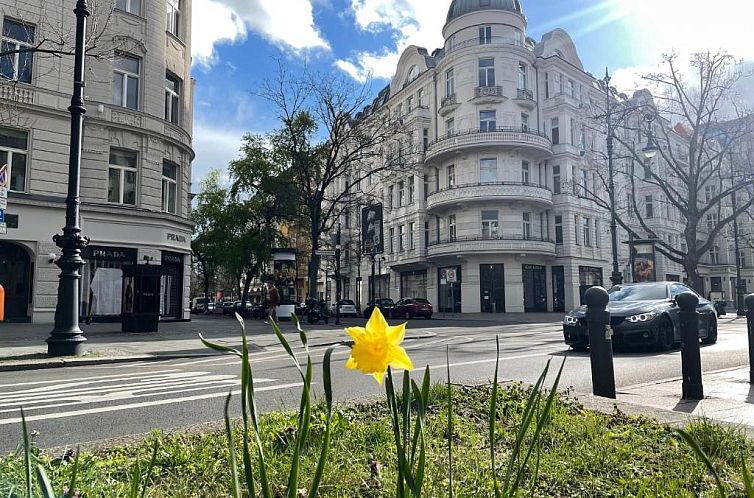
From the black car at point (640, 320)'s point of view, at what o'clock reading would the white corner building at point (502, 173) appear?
The white corner building is roughly at 4 o'clock from the black car.

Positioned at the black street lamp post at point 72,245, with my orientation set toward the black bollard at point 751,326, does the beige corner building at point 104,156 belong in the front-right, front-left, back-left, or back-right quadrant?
back-left

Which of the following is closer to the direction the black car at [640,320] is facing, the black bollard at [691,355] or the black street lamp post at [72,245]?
the black street lamp post

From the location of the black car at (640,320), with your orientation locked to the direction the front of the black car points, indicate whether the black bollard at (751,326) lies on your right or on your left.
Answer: on your left

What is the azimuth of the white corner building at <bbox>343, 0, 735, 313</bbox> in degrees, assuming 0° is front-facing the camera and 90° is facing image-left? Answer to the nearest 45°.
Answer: approximately 0°

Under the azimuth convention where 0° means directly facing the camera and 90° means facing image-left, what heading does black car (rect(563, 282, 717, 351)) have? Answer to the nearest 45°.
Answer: approximately 45°

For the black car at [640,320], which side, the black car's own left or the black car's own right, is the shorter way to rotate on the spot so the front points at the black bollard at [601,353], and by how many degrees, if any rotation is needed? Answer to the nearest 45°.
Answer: approximately 45° to the black car's own left

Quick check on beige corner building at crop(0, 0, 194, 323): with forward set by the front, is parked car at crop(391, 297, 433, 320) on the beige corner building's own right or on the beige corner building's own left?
on the beige corner building's own left

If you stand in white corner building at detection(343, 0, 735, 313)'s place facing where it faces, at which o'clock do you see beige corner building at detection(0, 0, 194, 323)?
beige corner building at detection(0, 0, 194, 323) is roughly at 1 o'clock from white corner building at detection(343, 0, 735, 313).

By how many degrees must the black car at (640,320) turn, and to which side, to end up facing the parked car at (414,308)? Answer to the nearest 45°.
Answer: approximately 90° to its right

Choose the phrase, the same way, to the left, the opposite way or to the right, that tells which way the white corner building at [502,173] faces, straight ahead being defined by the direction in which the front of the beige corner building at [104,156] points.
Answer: to the right

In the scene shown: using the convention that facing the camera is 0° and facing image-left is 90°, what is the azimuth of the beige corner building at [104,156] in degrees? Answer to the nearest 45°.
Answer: approximately 315°
